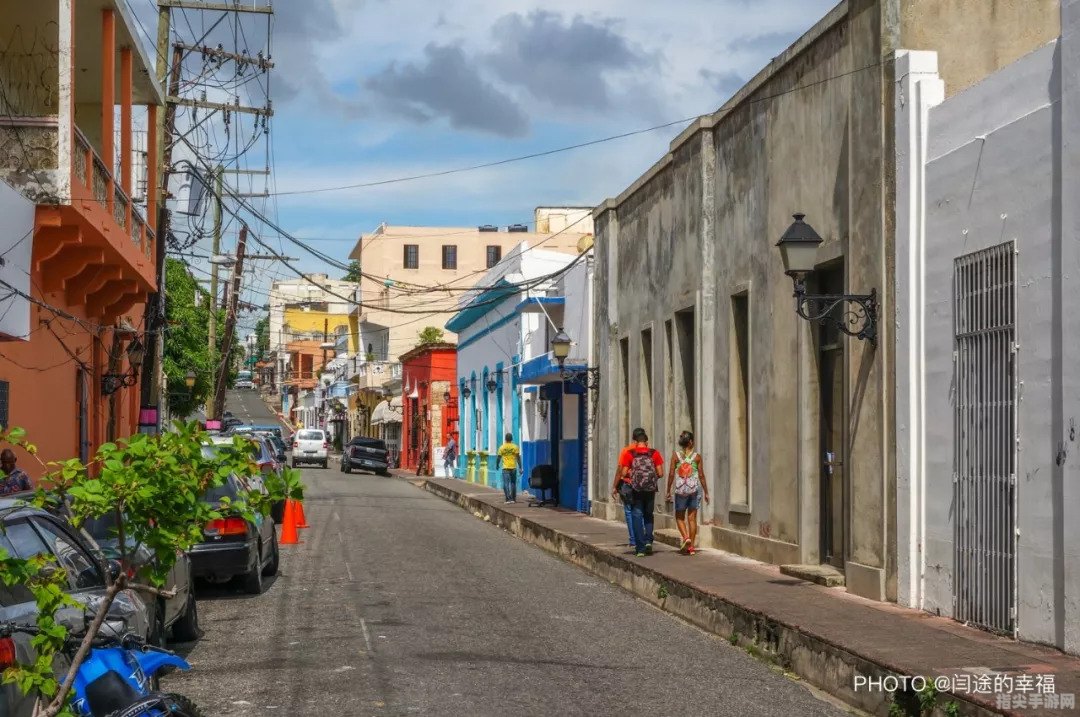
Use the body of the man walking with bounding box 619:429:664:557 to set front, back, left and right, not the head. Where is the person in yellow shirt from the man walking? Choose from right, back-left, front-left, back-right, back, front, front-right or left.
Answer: front

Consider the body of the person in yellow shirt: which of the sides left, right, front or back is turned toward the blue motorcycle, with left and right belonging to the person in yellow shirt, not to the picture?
back

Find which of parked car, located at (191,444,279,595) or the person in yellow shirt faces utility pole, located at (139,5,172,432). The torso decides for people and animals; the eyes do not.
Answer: the parked car

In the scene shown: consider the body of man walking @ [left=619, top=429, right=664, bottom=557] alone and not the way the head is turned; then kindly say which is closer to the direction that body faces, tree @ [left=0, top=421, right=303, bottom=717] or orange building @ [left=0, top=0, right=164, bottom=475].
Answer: the orange building

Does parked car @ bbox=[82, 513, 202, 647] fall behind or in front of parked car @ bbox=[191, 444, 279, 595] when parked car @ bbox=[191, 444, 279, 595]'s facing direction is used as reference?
behind

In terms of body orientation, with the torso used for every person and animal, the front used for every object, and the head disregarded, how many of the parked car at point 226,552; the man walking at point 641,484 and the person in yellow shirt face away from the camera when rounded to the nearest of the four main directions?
3

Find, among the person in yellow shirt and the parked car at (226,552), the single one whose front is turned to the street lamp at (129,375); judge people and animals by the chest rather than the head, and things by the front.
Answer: the parked car

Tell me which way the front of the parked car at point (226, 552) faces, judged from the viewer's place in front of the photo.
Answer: facing away from the viewer

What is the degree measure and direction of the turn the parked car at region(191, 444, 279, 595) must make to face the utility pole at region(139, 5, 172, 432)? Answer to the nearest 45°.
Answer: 0° — it already faces it

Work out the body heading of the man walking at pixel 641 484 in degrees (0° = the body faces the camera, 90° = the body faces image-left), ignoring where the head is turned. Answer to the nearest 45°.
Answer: approximately 180°

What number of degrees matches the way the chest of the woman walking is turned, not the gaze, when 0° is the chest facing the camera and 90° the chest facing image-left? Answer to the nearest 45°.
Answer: approximately 180°

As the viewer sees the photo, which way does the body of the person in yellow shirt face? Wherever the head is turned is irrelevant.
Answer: away from the camera
